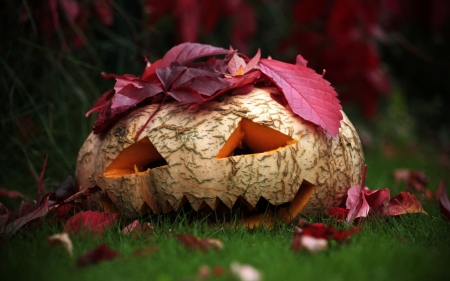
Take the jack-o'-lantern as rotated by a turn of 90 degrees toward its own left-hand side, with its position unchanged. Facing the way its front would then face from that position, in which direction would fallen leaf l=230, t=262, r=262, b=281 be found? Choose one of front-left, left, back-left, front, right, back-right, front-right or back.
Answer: right

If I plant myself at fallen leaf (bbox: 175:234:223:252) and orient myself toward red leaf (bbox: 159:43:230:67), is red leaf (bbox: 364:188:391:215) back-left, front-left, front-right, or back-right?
front-right

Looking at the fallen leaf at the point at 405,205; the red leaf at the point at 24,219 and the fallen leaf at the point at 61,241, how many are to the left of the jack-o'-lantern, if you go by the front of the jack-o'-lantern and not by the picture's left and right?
1

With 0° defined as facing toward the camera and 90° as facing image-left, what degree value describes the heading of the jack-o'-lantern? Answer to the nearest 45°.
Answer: approximately 0°

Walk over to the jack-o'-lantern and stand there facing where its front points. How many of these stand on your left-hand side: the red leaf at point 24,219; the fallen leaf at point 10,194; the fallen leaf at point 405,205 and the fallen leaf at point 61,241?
1

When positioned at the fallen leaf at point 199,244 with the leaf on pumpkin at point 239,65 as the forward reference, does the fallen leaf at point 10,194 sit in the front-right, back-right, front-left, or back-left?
front-left

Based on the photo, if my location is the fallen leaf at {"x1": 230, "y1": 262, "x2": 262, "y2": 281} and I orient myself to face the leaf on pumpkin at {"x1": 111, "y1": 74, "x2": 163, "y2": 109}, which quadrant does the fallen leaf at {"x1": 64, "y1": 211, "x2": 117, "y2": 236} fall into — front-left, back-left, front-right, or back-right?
front-left
